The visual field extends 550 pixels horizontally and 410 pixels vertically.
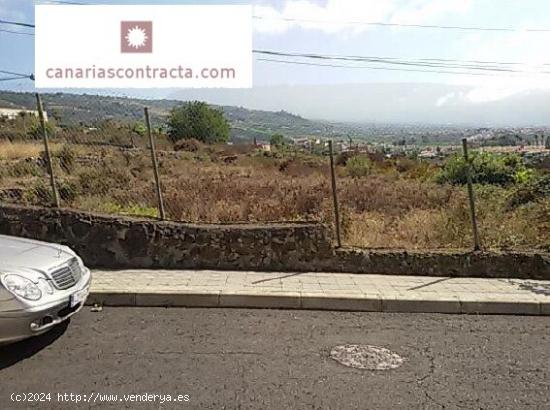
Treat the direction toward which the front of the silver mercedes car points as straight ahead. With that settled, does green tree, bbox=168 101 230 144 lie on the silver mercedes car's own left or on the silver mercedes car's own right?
on the silver mercedes car's own left

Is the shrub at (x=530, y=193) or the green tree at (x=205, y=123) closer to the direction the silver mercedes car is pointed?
the shrub

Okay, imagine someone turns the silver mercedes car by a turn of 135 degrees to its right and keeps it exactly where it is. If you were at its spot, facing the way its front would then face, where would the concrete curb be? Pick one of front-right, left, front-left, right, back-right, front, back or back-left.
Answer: back

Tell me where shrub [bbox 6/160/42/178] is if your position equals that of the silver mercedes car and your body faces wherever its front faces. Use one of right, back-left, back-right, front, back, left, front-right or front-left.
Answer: back-left

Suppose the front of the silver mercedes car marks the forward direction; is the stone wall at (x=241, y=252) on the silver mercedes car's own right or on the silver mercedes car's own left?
on the silver mercedes car's own left

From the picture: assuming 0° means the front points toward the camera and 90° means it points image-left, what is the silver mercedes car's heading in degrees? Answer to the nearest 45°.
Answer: approximately 315°

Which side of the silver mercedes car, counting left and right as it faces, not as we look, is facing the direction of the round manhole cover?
front

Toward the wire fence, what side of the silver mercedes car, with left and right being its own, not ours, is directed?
left

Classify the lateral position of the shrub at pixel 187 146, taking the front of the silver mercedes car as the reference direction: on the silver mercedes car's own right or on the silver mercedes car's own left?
on the silver mercedes car's own left

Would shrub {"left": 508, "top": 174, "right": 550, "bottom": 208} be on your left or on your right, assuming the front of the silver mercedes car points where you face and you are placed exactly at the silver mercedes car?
on your left

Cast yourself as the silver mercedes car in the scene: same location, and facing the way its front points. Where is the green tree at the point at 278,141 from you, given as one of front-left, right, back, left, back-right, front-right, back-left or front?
left
